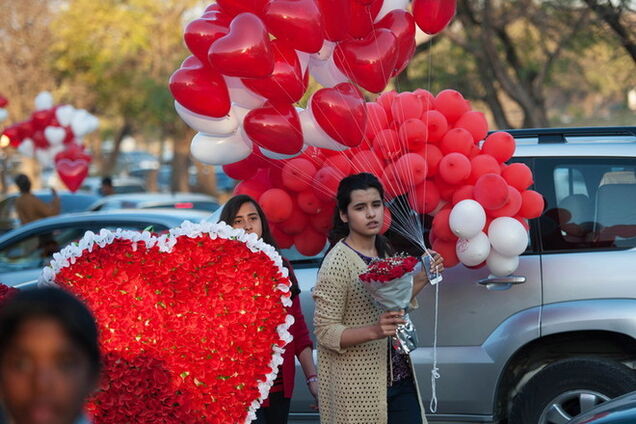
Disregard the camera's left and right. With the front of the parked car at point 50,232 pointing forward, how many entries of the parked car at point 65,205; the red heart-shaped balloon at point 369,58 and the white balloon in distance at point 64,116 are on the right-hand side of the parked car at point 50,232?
2

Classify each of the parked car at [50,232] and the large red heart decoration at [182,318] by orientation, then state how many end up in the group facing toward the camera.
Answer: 1

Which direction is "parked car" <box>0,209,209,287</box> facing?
to the viewer's left

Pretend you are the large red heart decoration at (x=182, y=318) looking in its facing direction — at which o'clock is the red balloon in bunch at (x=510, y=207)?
The red balloon in bunch is roughly at 8 o'clock from the large red heart decoration.

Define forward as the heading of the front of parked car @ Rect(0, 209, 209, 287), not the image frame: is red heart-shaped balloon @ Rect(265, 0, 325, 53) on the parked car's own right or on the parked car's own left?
on the parked car's own left

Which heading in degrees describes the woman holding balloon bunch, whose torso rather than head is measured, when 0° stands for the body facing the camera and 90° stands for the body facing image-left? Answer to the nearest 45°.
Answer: approximately 315°
